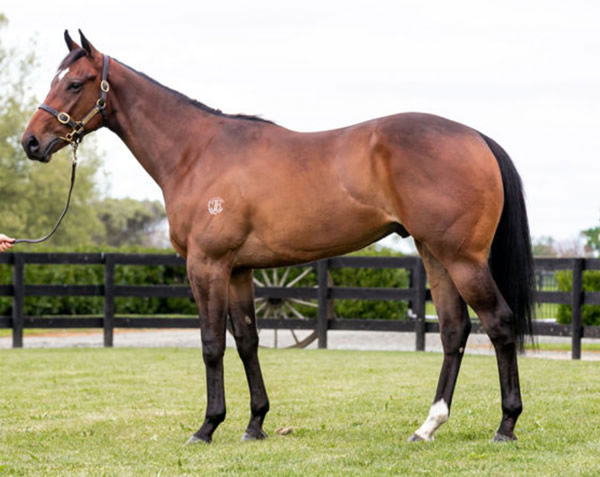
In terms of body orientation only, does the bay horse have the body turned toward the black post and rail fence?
no

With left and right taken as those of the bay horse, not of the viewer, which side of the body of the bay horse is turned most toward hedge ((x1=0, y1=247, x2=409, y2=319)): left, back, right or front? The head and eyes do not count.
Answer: right

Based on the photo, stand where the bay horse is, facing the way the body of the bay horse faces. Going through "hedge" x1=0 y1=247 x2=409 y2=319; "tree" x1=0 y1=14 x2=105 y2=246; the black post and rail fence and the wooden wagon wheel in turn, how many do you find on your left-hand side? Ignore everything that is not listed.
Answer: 0

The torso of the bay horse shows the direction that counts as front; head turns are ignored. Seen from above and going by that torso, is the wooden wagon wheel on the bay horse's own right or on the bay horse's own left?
on the bay horse's own right

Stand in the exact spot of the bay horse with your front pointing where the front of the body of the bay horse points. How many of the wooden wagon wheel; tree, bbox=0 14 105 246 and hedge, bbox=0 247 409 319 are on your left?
0

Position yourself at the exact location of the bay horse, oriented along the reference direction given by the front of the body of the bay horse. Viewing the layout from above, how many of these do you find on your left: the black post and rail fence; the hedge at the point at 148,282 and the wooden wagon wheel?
0

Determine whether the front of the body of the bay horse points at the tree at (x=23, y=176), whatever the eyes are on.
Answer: no

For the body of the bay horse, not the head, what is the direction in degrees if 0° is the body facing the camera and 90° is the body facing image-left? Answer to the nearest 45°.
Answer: approximately 90°
